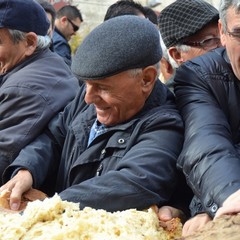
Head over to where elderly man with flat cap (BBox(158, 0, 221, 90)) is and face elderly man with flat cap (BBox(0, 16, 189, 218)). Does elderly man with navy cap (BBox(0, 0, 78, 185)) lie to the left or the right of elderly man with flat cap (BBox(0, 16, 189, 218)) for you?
right

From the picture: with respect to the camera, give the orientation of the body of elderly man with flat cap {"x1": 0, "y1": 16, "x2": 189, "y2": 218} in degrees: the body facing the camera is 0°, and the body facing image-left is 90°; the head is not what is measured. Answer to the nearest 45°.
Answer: approximately 45°

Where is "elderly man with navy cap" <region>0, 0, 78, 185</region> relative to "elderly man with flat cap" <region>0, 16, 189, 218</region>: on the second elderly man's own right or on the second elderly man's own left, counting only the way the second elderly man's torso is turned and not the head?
on the second elderly man's own right

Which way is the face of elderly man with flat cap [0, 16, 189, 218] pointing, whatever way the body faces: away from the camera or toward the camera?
toward the camera

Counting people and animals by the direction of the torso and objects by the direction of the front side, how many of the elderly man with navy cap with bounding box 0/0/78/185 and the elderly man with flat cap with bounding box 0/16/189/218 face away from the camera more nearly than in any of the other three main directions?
0

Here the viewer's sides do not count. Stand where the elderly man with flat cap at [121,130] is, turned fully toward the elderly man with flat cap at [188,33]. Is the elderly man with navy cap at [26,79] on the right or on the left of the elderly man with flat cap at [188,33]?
left

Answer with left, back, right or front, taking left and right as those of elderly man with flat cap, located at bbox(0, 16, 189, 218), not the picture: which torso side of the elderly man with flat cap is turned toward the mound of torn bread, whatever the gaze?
front
